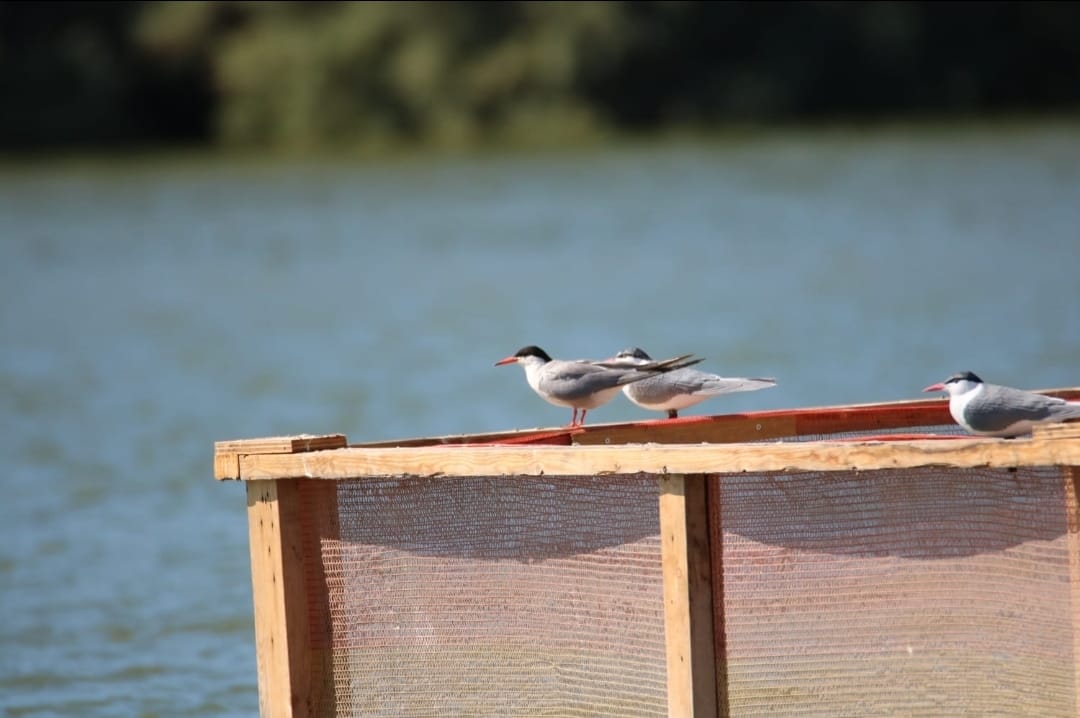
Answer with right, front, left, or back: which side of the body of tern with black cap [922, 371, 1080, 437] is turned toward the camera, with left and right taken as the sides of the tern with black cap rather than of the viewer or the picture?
left

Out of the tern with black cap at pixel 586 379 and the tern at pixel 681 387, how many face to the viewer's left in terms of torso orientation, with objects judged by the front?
2

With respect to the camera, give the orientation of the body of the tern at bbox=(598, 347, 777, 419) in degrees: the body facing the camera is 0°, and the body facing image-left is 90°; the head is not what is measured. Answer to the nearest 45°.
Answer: approximately 90°

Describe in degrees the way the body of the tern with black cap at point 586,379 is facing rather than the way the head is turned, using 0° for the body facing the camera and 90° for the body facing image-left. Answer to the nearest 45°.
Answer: approximately 90°

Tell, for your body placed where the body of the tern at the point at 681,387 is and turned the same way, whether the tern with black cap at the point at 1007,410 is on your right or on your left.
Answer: on your left
